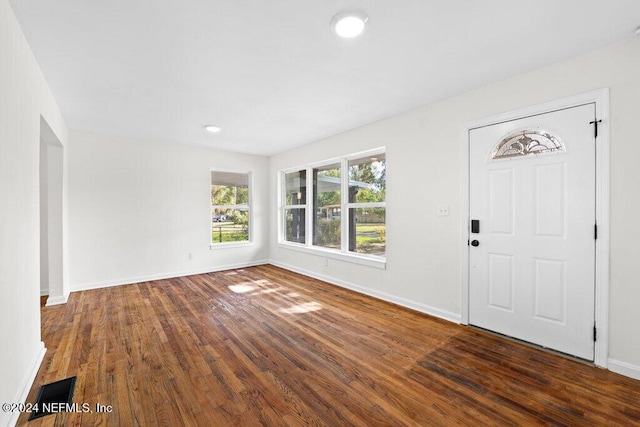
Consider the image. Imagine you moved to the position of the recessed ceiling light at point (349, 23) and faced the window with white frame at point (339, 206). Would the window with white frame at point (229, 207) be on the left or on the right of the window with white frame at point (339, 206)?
left

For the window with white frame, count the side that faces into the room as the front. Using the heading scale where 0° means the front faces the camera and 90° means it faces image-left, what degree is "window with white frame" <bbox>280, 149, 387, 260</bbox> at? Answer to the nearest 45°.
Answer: approximately 45°

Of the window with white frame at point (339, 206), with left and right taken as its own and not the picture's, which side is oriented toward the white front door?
left

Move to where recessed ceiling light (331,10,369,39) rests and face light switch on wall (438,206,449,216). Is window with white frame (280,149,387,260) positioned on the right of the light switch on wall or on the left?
left

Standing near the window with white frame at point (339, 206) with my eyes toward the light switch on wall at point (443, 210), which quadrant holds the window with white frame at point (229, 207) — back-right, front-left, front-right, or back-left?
back-right

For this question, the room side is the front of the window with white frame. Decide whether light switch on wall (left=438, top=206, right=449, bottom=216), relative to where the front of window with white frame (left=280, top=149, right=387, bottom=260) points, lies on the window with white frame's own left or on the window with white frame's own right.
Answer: on the window with white frame's own left

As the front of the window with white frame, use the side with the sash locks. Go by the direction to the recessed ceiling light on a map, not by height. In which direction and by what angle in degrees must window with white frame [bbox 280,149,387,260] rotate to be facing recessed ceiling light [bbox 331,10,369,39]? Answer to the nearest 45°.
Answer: approximately 45° to its left

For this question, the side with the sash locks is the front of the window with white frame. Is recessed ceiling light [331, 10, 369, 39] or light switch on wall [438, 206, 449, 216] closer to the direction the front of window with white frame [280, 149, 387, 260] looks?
the recessed ceiling light

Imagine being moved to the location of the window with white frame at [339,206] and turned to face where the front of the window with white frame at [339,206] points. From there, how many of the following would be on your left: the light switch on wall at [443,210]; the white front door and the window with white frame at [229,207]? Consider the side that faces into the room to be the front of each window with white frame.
2

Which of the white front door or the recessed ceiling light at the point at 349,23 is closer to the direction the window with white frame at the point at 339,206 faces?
the recessed ceiling light

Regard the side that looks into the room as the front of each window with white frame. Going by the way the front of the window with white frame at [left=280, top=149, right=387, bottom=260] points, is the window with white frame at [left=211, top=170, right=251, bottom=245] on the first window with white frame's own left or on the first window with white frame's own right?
on the first window with white frame's own right
